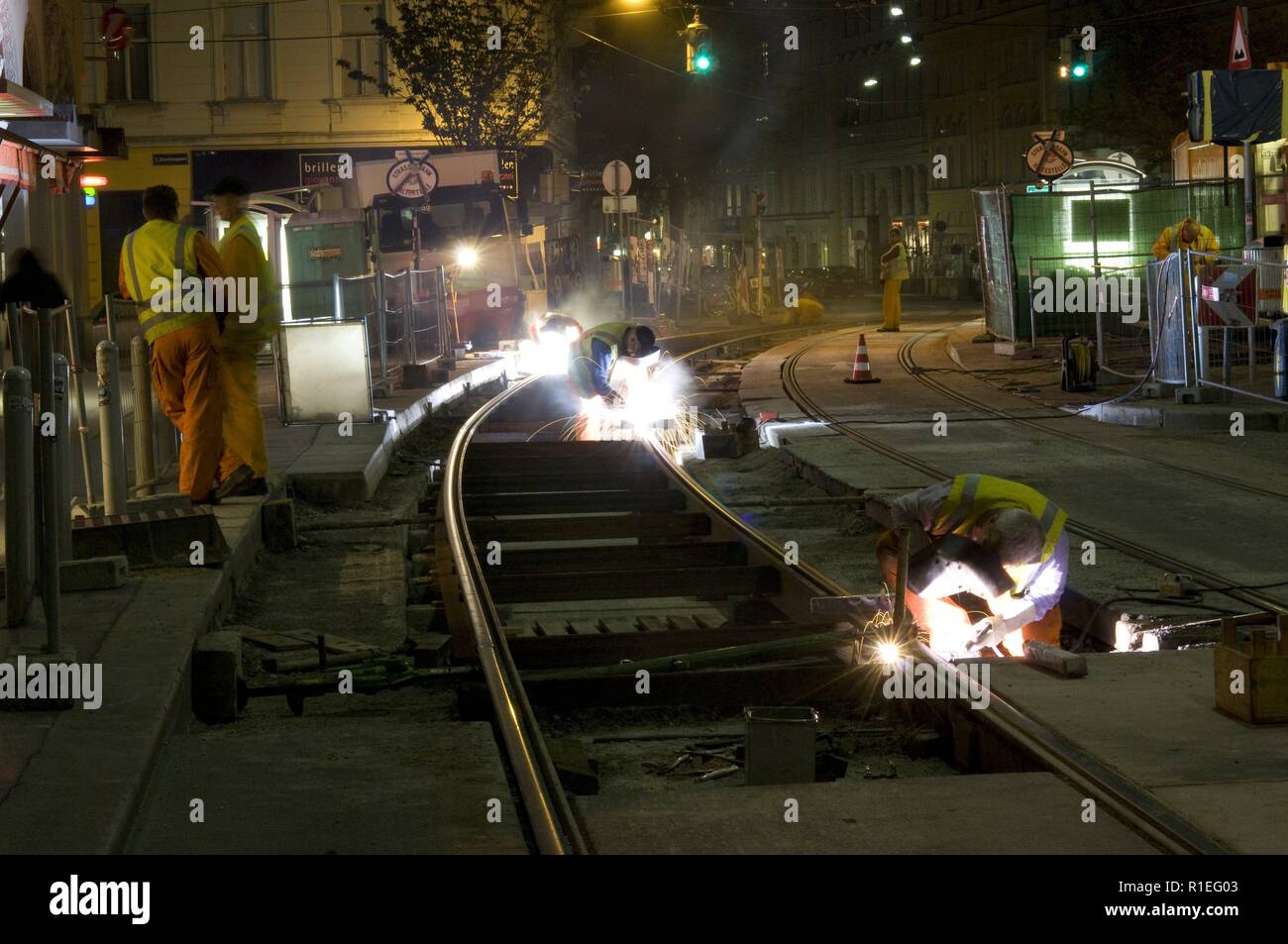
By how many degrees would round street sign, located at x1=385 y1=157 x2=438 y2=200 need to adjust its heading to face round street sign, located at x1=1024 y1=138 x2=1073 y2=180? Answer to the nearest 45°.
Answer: approximately 45° to its left

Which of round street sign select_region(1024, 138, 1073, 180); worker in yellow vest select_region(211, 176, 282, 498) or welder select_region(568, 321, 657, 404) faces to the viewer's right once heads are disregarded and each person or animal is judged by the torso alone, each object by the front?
the welder

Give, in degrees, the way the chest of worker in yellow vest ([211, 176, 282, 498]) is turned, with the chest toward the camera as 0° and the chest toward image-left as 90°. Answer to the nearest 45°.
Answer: approximately 90°

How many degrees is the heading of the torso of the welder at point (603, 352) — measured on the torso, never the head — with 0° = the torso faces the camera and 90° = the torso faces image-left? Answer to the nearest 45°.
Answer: approximately 270°

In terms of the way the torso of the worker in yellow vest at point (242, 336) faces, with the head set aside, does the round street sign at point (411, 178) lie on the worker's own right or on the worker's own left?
on the worker's own right

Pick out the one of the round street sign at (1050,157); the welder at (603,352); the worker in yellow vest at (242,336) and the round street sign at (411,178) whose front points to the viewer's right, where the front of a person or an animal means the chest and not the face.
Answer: the welder

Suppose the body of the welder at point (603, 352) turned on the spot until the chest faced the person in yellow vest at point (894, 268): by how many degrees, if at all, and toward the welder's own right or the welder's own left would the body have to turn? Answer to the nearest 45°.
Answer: approximately 90° to the welder's own left

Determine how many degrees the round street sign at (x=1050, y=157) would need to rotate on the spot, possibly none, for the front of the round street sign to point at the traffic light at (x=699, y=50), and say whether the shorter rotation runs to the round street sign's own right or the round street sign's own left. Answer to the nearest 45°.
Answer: approximately 135° to the round street sign's own right

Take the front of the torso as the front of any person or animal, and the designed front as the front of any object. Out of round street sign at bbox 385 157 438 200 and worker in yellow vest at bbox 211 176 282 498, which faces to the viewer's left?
the worker in yellow vest

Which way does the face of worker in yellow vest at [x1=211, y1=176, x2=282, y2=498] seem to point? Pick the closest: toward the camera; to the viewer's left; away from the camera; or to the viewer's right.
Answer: to the viewer's left
